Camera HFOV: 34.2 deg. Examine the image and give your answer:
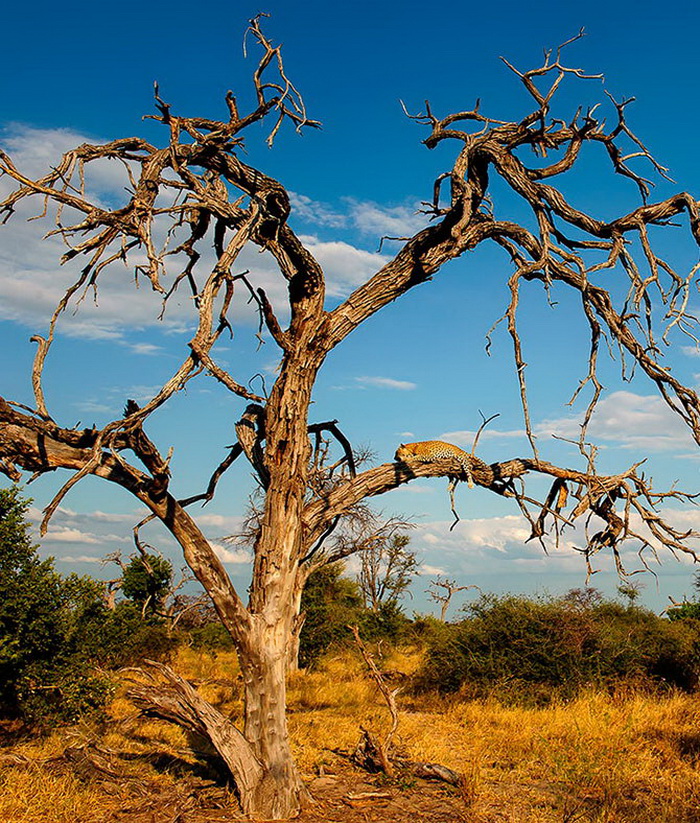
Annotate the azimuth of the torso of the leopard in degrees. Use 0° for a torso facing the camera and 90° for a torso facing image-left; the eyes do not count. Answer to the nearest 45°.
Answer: approximately 90°

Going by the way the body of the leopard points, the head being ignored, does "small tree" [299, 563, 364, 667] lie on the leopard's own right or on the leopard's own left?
on the leopard's own right

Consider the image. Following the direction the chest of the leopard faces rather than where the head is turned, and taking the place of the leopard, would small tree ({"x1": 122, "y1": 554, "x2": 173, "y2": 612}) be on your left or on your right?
on your right
